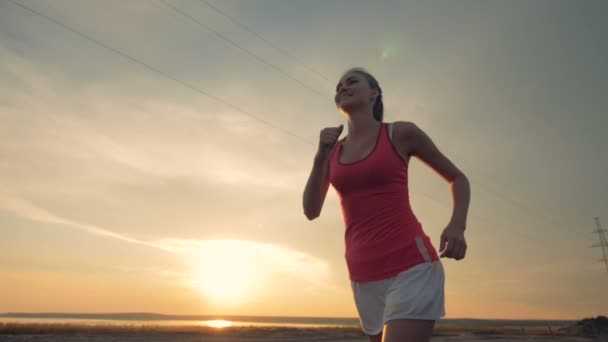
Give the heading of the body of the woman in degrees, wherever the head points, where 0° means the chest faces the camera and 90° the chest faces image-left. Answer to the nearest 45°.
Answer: approximately 45°
